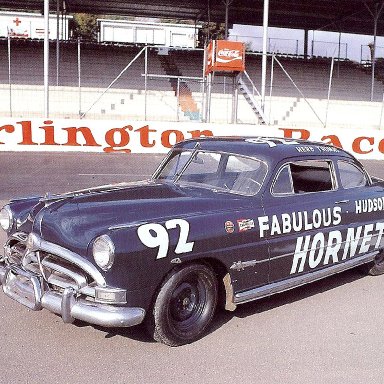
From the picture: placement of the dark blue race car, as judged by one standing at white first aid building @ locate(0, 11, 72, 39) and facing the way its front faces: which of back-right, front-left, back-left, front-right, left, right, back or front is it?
front

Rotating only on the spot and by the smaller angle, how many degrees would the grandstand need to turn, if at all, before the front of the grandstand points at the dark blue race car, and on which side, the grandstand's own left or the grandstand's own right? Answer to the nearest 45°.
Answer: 0° — it already faces it

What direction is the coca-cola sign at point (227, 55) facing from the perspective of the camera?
toward the camera

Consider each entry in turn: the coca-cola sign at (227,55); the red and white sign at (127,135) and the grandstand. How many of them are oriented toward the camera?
3

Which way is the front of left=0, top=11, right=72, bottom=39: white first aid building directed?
toward the camera

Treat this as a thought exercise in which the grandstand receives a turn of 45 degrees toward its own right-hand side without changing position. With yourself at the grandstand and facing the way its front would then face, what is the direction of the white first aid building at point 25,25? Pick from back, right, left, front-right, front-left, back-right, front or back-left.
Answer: right

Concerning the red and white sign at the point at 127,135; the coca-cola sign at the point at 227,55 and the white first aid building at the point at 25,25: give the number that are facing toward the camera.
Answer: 3

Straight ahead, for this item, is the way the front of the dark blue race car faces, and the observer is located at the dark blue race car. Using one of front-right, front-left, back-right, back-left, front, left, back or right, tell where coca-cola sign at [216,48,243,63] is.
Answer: back-right

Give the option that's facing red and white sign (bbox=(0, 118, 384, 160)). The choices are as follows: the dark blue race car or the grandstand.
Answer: the grandstand

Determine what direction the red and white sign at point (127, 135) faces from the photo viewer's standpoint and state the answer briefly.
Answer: facing the viewer

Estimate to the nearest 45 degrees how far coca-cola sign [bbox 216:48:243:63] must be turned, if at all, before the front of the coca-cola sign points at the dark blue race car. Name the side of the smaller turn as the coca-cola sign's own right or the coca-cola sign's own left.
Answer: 0° — it already faces it

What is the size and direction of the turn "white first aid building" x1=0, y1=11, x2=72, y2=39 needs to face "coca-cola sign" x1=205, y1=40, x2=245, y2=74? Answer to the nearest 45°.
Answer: approximately 45° to its left

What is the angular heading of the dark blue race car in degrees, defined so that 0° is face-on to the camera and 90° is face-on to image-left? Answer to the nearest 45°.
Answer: approximately 45°

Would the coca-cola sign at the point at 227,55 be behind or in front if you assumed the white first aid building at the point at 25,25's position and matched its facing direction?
in front
